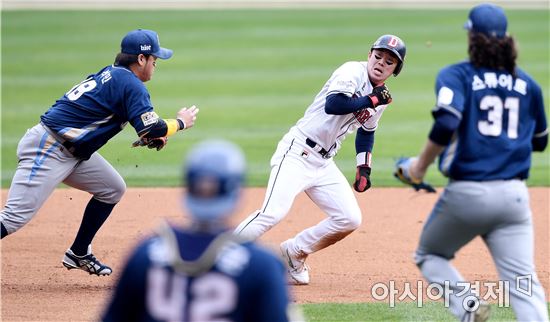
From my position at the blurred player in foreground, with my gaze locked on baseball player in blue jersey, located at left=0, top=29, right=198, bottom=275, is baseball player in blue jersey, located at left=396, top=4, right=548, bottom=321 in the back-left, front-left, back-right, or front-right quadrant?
front-right

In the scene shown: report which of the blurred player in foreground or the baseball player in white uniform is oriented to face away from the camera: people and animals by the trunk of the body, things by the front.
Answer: the blurred player in foreground

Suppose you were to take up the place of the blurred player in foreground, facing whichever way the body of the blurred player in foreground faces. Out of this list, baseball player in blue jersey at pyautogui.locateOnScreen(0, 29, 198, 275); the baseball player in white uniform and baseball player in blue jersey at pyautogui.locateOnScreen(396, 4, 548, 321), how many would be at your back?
0

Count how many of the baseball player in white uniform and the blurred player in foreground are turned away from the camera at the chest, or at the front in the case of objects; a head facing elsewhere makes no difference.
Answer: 1

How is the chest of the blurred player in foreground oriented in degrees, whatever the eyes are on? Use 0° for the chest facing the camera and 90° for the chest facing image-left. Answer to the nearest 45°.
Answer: approximately 180°

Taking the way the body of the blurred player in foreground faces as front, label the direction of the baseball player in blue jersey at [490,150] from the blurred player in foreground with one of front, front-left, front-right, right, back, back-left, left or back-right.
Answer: front-right

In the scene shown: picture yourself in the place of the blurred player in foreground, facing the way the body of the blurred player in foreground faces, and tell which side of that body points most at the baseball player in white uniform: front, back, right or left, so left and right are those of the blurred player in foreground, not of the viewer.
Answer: front

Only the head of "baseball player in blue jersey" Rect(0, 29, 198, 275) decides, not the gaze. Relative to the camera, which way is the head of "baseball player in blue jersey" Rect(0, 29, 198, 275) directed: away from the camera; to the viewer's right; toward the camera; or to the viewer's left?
to the viewer's right

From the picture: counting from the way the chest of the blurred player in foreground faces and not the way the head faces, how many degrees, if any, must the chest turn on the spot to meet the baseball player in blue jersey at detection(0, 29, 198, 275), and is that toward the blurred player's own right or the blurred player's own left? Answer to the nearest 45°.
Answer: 0° — they already face them

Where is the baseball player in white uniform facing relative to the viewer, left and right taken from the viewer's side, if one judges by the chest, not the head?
facing the viewer and to the right of the viewer
